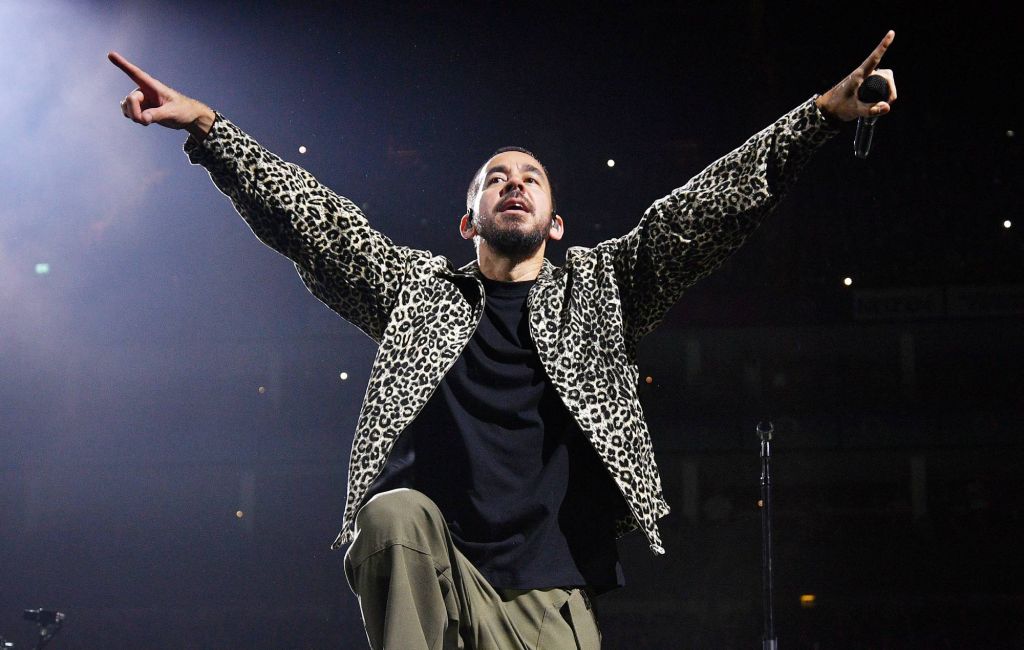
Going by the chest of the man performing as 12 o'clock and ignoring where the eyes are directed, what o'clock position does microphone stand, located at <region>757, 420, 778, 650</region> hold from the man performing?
The microphone stand is roughly at 7 o'clock from the man performing.

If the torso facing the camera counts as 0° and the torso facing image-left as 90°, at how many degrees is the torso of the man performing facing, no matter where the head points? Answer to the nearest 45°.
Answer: approximately 0°
